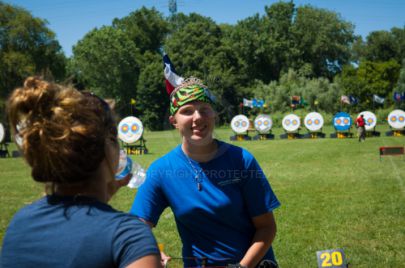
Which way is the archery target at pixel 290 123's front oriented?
toward the camera

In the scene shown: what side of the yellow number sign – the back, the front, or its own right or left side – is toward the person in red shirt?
back

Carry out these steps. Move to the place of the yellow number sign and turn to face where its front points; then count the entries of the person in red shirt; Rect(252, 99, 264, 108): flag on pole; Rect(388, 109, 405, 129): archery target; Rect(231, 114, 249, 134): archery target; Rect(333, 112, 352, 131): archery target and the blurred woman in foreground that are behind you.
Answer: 5

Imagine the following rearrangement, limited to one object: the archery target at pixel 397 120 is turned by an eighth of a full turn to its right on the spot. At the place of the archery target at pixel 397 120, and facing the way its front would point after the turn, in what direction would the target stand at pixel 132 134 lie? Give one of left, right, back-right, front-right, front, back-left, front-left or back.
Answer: front

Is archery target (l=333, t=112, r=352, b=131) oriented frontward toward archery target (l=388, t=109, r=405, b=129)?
no

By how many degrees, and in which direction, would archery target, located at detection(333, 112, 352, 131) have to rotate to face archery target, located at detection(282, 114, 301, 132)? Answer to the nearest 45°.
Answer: approximately 90° to its right

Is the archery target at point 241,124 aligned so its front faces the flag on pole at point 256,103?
no

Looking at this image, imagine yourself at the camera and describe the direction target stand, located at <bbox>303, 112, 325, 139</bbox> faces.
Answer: facing the viewer

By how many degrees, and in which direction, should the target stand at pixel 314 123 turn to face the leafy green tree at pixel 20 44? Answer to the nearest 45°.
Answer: approximately 90° to its right

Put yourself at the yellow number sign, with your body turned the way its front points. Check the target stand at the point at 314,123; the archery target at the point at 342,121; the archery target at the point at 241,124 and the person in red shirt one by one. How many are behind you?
4

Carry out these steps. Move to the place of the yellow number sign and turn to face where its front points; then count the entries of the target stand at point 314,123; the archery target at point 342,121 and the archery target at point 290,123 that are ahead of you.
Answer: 0

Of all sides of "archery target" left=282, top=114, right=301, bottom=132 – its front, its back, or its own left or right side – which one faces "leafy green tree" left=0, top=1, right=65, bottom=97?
right

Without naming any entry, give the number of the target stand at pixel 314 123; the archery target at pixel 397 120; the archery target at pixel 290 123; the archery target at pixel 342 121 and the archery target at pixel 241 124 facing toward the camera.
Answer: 5

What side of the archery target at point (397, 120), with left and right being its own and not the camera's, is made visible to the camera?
front

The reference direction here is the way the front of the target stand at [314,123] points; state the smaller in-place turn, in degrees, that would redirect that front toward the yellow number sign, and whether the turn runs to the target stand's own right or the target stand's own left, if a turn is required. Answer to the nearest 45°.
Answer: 0° — it already faces it

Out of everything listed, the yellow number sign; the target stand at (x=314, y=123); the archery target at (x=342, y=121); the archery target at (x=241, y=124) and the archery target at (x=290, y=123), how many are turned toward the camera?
5

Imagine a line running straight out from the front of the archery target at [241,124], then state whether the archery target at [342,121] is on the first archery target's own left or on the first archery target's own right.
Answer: on the first archery target's own left

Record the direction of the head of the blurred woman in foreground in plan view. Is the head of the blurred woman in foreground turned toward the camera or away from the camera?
away from the camera

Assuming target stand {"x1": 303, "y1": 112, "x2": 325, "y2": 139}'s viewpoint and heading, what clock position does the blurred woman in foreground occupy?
The blurred woman in foreground is roughly at 12 o'clock from the target stand.

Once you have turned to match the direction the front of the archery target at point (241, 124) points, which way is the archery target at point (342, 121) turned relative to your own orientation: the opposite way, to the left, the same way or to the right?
the same way
